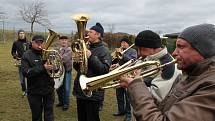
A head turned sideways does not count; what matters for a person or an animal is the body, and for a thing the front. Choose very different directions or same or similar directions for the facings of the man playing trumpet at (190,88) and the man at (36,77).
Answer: very different directions

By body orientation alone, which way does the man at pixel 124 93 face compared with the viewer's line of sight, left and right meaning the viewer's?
facing the viewer and to the left of the viewer

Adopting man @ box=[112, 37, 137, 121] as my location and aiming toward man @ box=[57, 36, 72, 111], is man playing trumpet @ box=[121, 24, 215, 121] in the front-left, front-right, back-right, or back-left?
back-left

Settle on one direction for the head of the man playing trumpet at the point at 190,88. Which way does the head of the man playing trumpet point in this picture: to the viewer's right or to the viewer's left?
to the viewer's left

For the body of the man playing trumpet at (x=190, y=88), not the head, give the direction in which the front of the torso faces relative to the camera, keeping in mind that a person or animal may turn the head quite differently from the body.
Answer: to the viewer's left

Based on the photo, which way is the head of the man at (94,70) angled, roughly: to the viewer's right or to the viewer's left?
to the viewer's left

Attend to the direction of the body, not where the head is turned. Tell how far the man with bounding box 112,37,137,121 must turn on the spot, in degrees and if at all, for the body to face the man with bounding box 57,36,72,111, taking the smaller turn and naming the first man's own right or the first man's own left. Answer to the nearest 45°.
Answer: approximately 45° to the first man's own right
